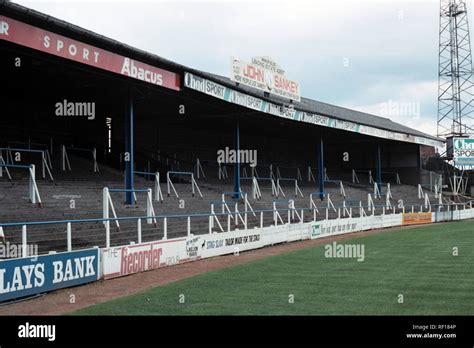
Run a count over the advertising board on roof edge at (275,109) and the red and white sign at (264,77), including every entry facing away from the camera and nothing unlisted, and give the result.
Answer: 0

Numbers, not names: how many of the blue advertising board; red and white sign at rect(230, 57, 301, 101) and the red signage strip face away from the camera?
0

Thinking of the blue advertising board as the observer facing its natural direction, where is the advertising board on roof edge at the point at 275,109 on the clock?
The advertising board on roof edge is roughly at 9 o'clock from the blue advertising board.

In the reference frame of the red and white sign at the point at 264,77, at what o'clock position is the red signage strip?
The red signage strip is roughly at 2 o'clock from the red and white sign.

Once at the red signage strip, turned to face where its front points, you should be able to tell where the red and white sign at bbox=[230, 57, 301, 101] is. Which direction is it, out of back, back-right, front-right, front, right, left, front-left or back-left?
left

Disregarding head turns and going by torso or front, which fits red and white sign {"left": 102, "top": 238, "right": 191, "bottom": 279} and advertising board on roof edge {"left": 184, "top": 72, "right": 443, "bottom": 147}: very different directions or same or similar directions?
same or similar directions

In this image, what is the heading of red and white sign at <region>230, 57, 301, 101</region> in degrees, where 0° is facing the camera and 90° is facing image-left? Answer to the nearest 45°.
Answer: approximately 315°

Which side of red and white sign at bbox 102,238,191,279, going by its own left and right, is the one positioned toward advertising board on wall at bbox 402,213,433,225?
left

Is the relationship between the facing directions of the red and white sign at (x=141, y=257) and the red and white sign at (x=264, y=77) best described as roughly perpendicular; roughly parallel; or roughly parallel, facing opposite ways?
roughly parallel

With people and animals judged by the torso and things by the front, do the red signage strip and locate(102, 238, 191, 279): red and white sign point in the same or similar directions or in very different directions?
same or similar directions

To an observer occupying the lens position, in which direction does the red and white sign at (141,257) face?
facing the viewer and to the right of the viewer

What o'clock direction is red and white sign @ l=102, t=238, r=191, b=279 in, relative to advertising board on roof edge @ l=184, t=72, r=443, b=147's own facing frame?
The red and white sign is roughly at 2 o'clock from the advertising board on roof edge.

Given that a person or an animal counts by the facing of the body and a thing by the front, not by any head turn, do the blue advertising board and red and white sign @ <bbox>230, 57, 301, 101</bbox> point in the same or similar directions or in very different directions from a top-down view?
same or similar directions

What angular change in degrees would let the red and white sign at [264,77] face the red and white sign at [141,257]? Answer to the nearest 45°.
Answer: approximately 45° to its right
